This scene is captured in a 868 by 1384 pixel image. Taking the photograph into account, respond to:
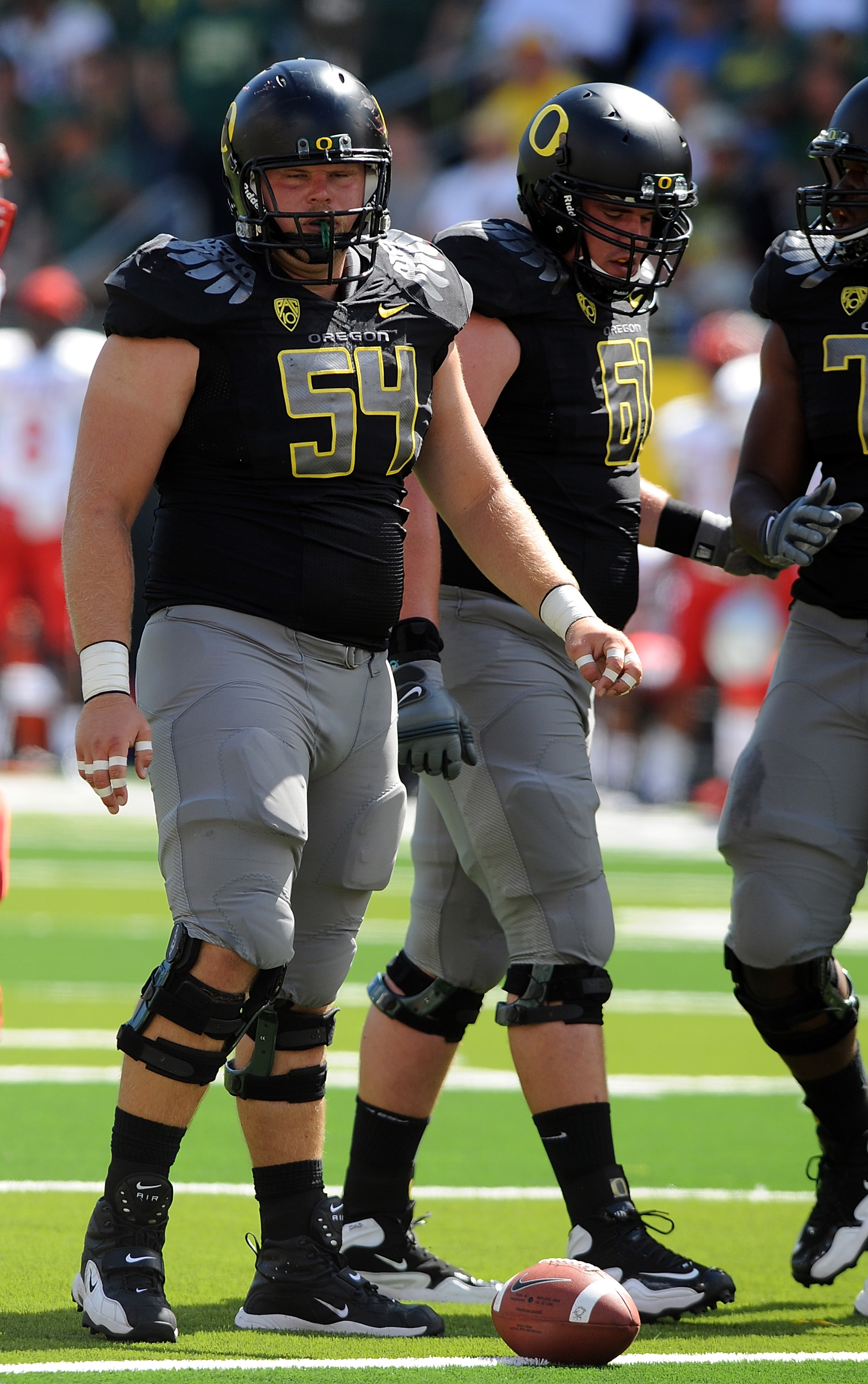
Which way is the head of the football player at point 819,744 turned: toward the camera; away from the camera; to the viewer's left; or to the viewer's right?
to the viewer's left

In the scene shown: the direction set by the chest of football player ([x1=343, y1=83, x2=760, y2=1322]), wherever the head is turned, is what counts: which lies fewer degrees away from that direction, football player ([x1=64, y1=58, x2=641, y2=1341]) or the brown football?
the brown football

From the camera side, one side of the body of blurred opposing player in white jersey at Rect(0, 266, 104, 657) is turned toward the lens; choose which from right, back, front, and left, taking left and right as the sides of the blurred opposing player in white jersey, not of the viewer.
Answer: front

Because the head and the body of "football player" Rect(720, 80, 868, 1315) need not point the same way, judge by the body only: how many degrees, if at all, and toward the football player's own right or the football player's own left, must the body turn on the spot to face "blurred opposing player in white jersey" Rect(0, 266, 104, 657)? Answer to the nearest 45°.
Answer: approximately 90° to the football player's own right

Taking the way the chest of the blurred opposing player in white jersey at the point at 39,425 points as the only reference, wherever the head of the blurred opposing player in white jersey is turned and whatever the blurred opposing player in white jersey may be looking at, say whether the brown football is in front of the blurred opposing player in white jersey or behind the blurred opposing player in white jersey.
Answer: in front

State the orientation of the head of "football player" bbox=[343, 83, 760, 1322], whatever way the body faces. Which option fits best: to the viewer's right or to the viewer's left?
to the viewer's right

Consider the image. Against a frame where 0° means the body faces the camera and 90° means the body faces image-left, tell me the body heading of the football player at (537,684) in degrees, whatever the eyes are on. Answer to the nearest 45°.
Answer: approximately 315°

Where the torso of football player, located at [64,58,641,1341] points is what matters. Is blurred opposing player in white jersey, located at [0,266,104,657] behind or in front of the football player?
behind

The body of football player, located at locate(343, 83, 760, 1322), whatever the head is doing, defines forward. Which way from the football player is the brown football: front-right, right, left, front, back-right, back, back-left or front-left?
front-right

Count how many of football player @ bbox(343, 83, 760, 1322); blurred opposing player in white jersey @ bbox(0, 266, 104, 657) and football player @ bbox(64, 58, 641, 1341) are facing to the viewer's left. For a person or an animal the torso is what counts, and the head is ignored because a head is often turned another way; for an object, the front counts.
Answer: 0

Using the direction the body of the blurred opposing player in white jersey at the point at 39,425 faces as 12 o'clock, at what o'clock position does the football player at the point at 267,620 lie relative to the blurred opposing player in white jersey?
The football player is roughly at 12 o'clock from the blurred opposing player in white jersey.

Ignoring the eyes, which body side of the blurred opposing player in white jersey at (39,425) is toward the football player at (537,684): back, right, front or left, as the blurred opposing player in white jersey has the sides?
front

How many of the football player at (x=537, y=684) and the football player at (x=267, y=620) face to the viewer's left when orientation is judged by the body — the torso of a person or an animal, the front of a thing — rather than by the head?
0

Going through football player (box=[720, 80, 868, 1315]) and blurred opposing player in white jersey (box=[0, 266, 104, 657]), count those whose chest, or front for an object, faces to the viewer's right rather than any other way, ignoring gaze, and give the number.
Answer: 0
